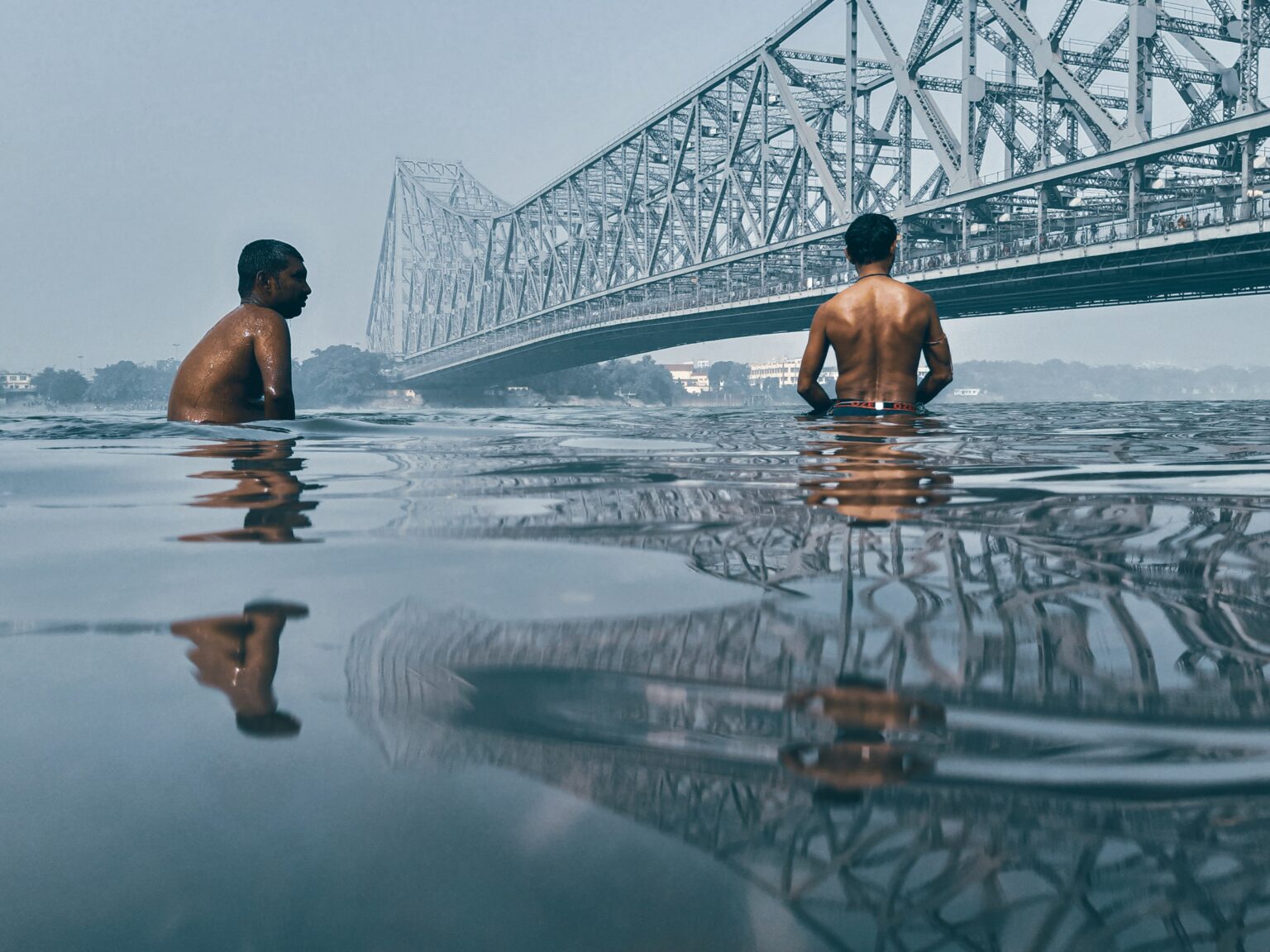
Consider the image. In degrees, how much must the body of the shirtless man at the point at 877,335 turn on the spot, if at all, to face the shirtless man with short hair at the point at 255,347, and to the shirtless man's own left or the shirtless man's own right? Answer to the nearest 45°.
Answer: approximately 135° to the shirtless man's own left

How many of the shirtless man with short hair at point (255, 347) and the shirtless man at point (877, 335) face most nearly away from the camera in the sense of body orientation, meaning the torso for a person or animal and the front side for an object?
1

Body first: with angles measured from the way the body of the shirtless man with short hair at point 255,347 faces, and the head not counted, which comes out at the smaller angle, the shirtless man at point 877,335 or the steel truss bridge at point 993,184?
the shirtless man

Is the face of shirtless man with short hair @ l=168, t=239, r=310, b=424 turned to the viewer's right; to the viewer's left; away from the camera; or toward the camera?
to the viewer's right

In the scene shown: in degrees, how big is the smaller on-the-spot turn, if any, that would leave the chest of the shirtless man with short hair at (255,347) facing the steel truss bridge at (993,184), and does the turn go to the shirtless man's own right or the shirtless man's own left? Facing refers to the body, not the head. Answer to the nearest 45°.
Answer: approximately 45° to the shirtless man's own left

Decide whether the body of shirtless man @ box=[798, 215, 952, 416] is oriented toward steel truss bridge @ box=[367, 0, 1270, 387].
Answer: yes

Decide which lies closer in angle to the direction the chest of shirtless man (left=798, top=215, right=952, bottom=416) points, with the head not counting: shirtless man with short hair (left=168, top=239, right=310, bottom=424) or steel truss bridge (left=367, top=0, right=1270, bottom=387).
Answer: the steel truss bridge

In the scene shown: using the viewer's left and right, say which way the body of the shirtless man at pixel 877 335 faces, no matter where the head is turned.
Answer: facing away from the viewer

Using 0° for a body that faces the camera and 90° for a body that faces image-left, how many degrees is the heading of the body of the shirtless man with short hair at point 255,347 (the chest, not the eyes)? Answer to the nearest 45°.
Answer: approximately 270°

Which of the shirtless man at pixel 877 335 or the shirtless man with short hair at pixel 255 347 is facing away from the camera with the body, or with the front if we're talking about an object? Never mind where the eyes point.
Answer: the shirtless man

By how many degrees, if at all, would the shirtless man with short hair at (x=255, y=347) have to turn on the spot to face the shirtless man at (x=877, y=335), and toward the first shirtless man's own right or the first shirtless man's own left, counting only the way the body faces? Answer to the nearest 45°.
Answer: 0° — they already face them
